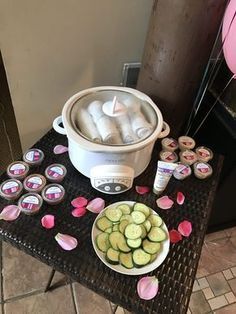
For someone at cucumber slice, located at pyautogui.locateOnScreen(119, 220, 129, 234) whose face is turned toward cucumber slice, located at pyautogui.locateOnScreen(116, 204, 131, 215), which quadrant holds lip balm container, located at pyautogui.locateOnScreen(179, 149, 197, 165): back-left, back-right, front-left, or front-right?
front-right

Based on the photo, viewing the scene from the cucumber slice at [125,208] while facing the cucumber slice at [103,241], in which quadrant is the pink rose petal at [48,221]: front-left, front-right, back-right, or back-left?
front-right

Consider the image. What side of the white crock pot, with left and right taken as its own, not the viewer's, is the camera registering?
front

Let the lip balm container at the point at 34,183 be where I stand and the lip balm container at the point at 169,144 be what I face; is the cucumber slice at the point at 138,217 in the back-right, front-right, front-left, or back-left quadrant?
front-right

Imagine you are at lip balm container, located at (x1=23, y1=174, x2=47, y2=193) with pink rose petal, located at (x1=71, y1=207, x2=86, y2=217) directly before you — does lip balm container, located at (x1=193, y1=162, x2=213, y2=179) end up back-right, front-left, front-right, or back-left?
front-left

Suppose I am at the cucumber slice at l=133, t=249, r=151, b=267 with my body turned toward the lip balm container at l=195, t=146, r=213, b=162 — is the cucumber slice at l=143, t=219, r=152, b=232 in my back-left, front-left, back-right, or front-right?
front-left
